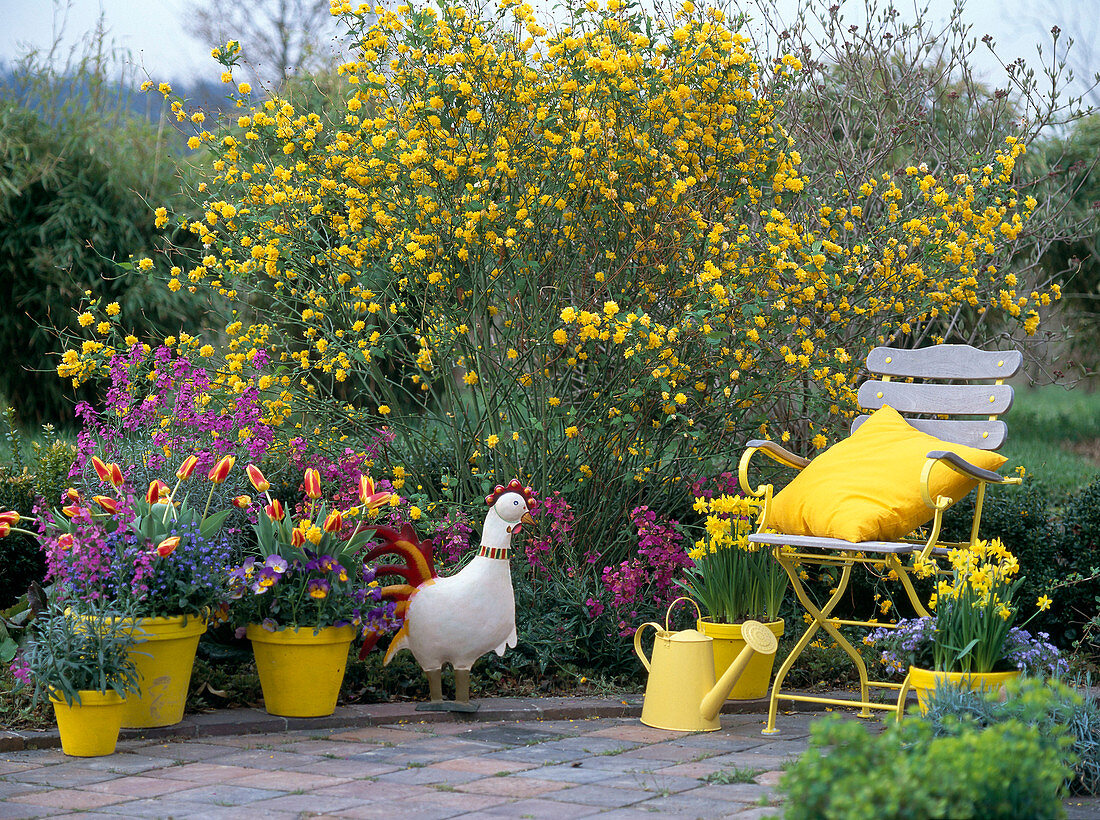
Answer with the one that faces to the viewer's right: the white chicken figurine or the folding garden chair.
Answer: the white chicken figurine

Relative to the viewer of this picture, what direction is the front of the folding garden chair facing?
facing the viewer and to the left of the viewer

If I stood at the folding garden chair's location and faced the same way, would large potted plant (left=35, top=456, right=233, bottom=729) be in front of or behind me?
in front

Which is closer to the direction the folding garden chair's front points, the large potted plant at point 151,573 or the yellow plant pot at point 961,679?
the large potted plant

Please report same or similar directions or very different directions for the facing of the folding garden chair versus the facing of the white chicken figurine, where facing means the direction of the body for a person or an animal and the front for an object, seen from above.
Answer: very different directions

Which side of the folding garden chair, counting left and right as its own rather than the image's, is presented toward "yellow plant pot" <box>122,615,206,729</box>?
front

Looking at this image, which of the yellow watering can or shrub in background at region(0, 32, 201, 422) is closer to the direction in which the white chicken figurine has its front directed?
the yellow watering can

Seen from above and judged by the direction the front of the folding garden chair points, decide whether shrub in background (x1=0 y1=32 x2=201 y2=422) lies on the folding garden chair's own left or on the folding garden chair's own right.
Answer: on the folding garden chair's own right

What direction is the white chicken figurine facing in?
to the viewer's right

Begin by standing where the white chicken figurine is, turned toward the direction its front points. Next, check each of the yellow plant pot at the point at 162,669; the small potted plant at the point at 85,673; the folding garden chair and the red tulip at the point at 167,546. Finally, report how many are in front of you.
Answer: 1

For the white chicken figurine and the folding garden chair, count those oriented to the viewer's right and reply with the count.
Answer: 1

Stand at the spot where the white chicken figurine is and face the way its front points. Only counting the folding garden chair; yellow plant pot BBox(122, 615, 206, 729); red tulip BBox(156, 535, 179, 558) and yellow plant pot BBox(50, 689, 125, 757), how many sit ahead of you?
1

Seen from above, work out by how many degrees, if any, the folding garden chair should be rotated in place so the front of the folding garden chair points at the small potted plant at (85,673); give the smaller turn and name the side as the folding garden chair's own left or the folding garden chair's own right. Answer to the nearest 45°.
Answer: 0° — it already faces it
